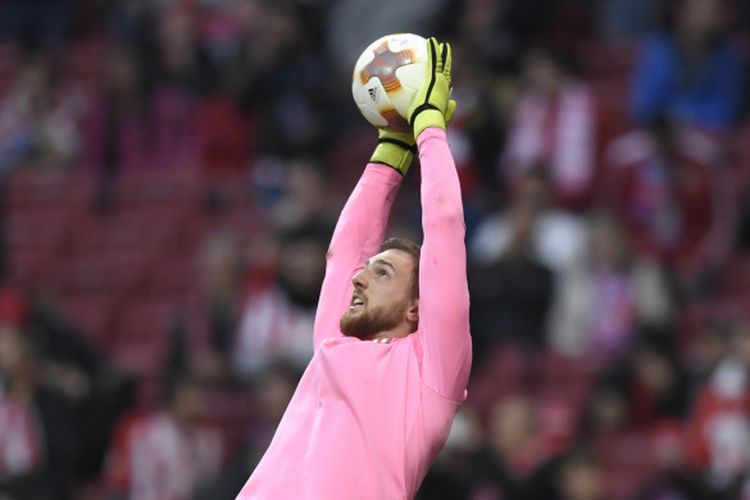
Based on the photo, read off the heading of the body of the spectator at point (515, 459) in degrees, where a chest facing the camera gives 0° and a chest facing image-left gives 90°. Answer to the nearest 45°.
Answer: approximately 0°

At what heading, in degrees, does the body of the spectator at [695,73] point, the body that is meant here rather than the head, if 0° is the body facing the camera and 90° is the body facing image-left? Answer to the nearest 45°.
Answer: approximately 0°

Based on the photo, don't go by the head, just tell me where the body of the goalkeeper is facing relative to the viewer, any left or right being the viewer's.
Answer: facing the viewer and to the left of the viewer

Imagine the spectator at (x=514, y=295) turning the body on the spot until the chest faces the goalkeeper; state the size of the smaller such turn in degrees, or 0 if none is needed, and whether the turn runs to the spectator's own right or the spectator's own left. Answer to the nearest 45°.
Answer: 0° — they already face them

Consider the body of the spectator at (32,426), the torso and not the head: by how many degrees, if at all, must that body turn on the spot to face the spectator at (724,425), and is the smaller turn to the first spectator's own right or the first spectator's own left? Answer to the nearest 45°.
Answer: approximately 45° to the first spectator's own left
